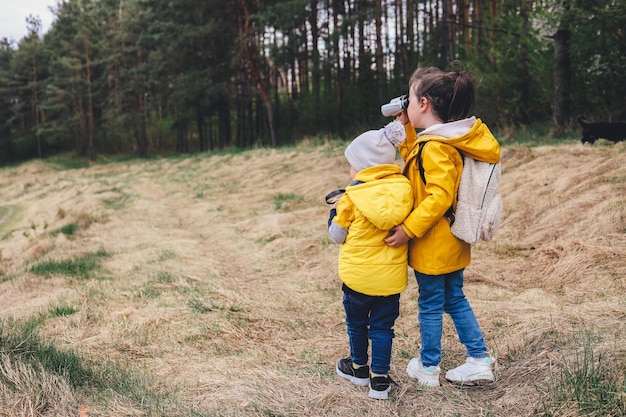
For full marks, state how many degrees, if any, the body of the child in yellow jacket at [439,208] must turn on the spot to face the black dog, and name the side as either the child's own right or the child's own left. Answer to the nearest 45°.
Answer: approximately 90° to the child's own right

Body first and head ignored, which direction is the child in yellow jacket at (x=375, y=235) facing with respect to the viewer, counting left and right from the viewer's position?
facing away from the viewer and to the left of the viewer

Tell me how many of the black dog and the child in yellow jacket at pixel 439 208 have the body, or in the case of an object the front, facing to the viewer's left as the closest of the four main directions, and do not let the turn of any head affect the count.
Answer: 1

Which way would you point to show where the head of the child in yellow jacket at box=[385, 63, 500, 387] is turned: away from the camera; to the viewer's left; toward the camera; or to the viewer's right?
to the viewer's left
